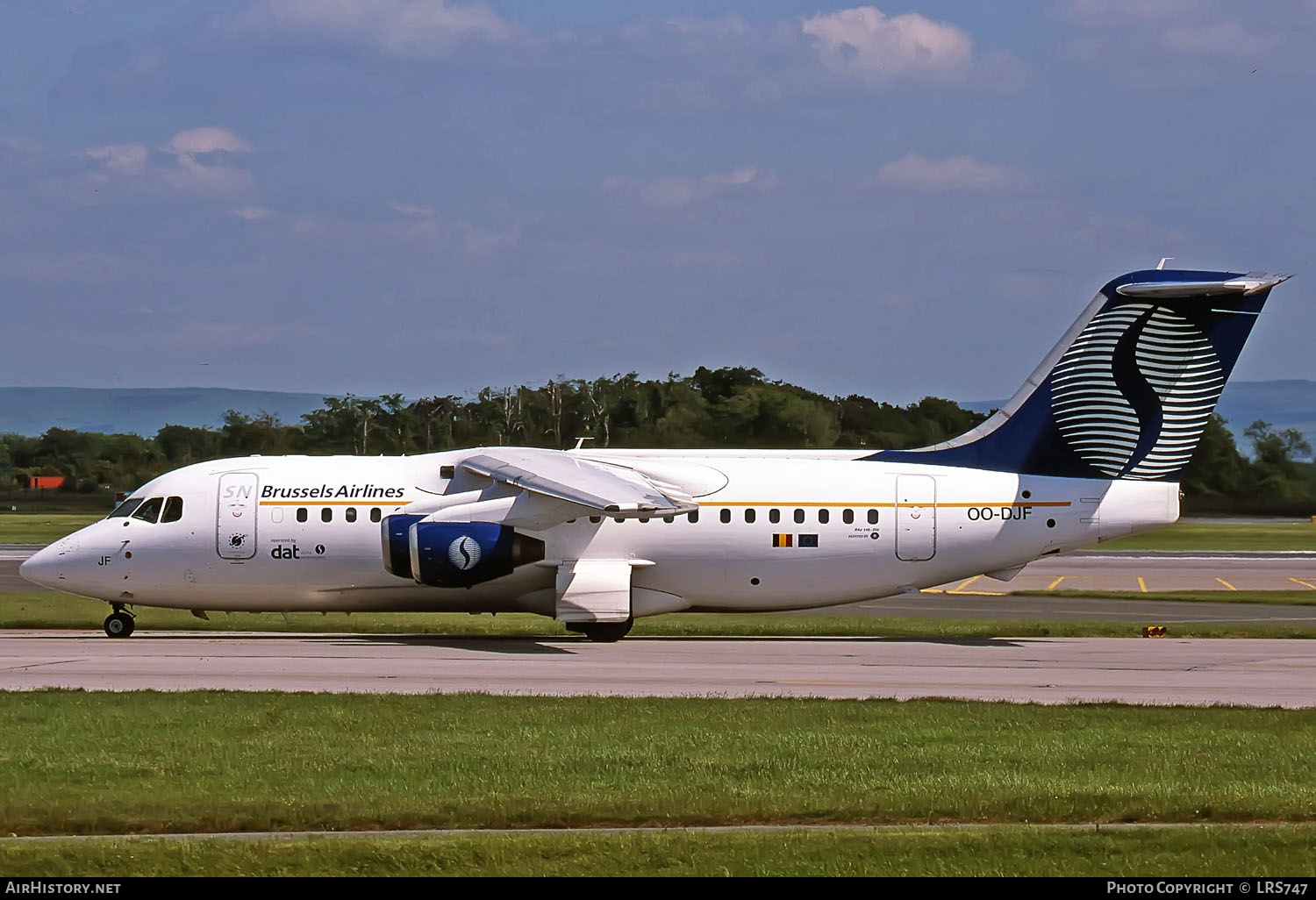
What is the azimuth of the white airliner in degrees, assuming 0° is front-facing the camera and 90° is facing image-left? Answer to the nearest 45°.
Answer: approximately 90°
